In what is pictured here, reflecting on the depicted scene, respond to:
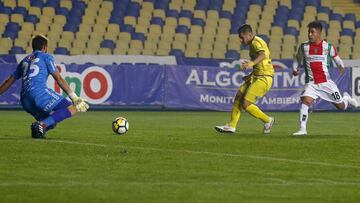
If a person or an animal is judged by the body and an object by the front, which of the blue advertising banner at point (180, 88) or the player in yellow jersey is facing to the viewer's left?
the player in yellow jersey

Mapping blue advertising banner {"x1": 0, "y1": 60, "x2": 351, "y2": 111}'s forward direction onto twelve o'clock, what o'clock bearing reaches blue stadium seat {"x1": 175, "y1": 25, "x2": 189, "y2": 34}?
The blue stadium seat is roughly at 6 o'clock from the blue advertising banner.

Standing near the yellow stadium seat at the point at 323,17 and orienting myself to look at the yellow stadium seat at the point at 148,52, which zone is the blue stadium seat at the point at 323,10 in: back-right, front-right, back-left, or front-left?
back-right

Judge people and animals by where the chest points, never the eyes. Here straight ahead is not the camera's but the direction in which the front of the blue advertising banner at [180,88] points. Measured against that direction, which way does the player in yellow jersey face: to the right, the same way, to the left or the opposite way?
to the right

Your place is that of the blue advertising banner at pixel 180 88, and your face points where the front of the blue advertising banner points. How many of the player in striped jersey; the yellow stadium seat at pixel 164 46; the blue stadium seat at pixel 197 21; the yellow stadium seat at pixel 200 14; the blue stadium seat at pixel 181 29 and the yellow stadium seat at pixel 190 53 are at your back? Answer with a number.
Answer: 5

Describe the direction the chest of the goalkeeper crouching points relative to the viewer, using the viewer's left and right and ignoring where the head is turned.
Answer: facing away from the viewer and to the right of the viewer

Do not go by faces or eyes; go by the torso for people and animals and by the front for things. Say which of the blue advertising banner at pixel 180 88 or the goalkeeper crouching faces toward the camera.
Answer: the blue advertising banner

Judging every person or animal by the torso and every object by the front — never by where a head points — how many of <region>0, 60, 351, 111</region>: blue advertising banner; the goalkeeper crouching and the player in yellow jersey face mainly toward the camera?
1

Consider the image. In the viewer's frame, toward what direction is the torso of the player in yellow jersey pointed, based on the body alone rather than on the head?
to the viewer's left

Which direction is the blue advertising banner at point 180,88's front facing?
toward the camera

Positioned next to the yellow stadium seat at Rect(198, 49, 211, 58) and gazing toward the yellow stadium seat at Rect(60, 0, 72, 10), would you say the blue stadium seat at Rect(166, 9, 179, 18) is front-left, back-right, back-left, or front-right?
front-right

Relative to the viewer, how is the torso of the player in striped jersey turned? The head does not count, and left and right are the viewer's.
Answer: facing the viewer and to the left of the viewer

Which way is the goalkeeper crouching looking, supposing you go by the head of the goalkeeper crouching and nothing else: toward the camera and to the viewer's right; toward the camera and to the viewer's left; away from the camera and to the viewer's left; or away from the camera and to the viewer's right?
away from the camera and to the viewer's right

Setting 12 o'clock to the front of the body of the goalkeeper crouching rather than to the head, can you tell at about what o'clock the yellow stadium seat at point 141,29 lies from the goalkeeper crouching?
The yellow stadium seat is roughly at 11 o'clock from the goalkeeper crouching.

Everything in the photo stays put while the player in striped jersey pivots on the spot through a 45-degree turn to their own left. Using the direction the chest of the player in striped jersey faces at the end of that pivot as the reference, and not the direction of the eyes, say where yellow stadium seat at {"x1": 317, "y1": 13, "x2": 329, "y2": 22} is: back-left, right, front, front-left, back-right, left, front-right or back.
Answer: back

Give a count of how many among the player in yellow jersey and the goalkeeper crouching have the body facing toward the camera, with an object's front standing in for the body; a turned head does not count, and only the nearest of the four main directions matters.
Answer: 0

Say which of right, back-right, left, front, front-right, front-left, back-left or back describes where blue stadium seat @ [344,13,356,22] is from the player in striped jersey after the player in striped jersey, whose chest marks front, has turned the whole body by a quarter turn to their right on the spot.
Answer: front-right
